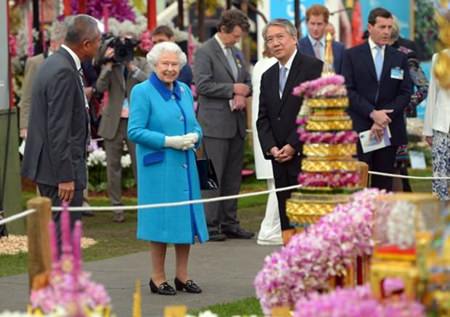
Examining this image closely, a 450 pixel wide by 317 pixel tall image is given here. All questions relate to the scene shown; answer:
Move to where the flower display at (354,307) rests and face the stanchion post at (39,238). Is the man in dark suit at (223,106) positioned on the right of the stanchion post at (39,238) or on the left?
right

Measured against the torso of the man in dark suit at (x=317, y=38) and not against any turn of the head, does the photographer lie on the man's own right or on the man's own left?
on the man's own right

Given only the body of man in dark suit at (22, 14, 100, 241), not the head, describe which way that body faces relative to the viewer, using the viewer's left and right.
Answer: facing to the right of the viewer

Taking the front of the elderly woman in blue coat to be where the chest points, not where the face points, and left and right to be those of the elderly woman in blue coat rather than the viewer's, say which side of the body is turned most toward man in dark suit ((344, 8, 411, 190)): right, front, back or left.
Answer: left
